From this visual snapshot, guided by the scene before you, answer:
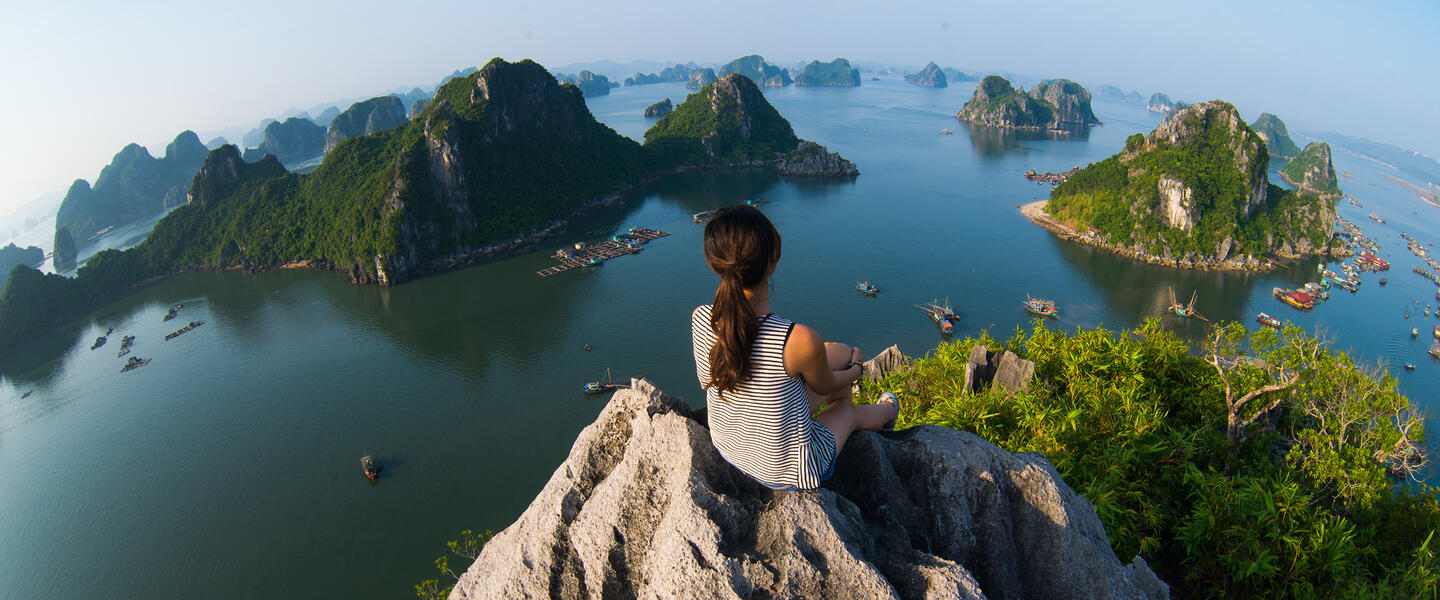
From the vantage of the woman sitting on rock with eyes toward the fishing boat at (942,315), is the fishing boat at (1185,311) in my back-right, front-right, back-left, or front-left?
front-right

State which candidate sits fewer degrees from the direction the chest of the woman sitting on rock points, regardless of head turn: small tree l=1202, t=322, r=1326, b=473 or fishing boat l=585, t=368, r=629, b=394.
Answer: the small tree

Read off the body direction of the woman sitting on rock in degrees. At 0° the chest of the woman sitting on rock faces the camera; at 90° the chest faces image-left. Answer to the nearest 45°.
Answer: approximately 225°

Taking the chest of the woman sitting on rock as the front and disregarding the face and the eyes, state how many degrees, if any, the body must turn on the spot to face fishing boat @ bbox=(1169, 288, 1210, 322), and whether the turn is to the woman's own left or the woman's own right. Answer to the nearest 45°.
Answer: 0° — they already face it

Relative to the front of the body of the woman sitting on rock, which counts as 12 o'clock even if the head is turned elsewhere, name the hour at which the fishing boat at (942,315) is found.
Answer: The fishing boat is roughly at 11 o'clock from the woman sitting on rock.

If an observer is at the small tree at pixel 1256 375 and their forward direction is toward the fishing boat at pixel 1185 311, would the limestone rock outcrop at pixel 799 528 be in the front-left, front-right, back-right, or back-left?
back-left

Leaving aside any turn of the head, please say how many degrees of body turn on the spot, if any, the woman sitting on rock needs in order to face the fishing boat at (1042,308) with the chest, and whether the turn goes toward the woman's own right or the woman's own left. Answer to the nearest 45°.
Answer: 0° — they already face it

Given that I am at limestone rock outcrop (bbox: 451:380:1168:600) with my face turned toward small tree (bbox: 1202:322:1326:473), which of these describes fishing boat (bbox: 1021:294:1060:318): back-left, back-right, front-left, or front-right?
front-left

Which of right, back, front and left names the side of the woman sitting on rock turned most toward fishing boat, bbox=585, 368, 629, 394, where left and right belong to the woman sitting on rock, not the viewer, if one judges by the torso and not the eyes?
left

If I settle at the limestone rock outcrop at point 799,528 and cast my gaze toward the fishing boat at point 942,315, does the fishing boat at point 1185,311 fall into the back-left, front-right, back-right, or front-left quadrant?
front-right

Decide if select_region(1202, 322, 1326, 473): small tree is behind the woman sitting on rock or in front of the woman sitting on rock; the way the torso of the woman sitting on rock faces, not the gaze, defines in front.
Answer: in front
